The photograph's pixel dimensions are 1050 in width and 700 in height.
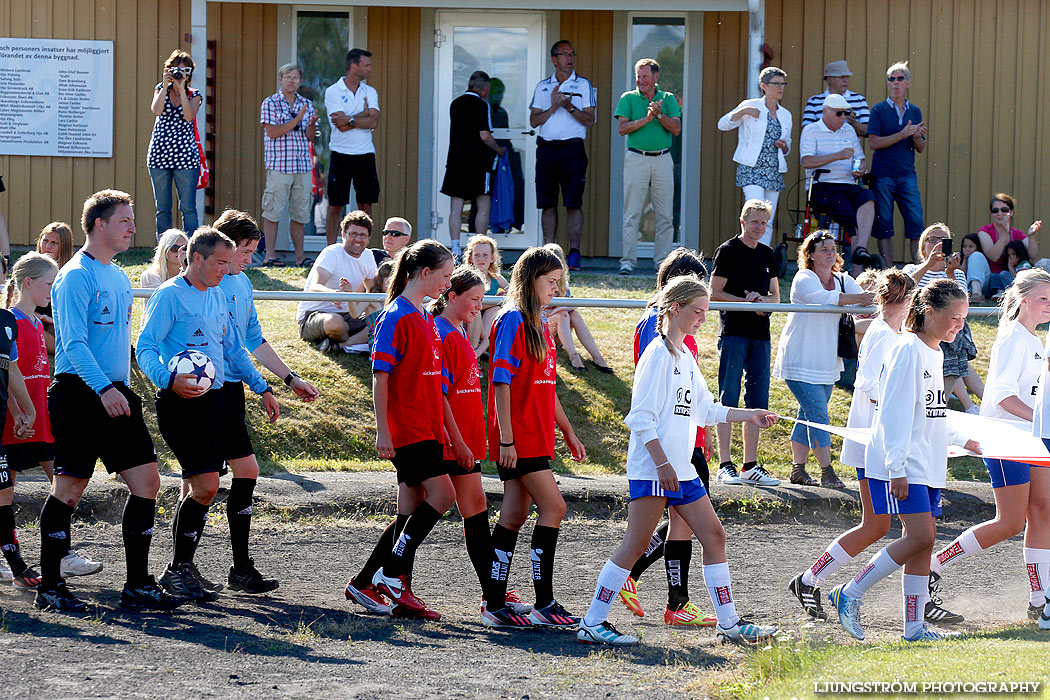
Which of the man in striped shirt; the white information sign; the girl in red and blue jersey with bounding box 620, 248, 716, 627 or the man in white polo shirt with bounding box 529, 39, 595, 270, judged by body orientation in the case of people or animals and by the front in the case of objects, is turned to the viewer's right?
the girl in red and blue jersey

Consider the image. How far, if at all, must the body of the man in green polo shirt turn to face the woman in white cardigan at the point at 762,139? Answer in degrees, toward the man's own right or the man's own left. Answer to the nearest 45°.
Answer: approximately 90° to the man's own left

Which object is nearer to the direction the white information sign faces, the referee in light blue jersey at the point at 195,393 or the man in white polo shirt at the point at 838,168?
the referee in light blue jersey

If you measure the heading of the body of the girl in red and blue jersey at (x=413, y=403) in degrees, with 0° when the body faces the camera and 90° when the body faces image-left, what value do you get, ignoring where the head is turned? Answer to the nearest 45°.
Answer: approximately 270°

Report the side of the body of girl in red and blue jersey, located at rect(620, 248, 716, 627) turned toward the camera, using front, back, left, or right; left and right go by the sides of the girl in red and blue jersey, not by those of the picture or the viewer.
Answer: right

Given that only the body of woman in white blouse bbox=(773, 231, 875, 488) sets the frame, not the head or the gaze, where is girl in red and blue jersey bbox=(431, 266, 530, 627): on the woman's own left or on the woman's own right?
on the woman's own right

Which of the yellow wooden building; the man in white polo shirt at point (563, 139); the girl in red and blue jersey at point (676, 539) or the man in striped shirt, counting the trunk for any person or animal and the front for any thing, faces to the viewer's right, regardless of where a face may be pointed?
the girl in red and blue jersey

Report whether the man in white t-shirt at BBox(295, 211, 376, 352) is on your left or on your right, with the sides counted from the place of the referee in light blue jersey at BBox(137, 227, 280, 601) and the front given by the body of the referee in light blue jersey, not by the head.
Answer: on your left

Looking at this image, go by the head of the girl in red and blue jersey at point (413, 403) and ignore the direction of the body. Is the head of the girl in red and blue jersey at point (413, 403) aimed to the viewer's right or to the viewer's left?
to the viewer's right

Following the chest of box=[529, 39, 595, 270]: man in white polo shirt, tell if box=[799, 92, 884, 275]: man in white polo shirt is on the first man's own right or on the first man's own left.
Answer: on the first man's own left

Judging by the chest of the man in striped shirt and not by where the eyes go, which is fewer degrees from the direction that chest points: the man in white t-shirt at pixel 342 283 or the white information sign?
the man in white t-shirt

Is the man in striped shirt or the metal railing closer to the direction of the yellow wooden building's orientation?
the metal railing

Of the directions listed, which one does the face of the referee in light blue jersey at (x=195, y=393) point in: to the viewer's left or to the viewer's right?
to the viewer's right
